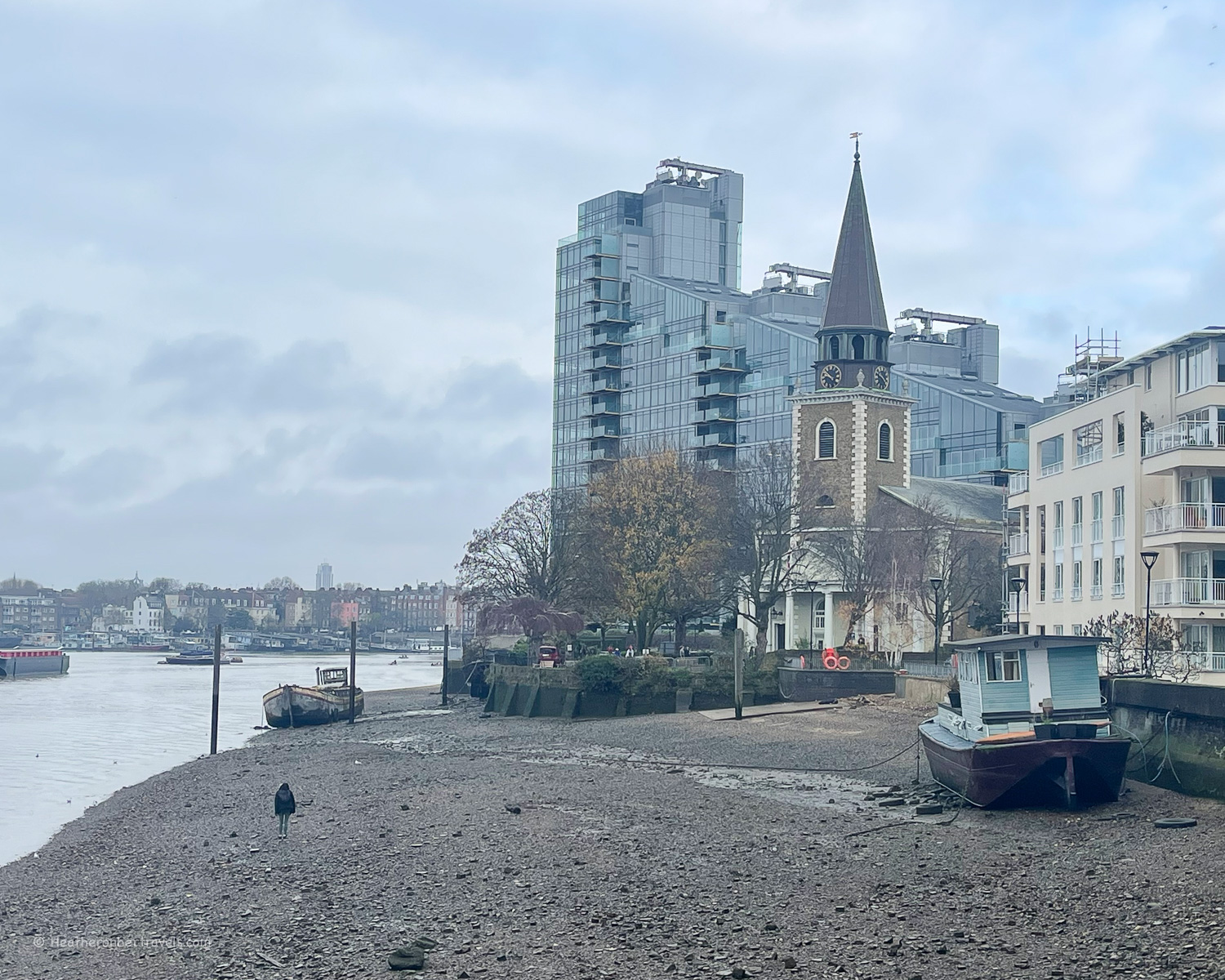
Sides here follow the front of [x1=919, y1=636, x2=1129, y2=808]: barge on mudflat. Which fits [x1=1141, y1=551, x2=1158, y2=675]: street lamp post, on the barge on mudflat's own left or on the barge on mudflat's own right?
on the barge on mudflat's own right

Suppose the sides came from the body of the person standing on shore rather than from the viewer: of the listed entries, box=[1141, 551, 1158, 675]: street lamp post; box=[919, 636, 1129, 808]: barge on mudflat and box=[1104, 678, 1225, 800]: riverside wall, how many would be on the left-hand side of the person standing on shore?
0

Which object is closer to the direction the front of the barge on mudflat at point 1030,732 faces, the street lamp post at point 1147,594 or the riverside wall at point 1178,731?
the street lamp post

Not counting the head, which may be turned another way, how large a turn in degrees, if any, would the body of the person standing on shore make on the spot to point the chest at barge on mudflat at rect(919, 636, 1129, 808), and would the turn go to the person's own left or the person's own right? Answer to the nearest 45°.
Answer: approximately 90° to the person's own right

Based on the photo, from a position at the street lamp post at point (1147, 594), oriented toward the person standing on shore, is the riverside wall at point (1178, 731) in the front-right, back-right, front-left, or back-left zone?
front-left

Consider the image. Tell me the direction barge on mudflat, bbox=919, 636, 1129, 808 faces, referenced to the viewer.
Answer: facing away from the viewer and to the left of the viewer

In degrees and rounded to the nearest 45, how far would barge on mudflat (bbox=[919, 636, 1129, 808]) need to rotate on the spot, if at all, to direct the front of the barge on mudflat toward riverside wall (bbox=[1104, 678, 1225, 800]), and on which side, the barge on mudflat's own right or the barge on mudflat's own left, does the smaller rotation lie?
approximately 135° to the barge on mudflat's own right

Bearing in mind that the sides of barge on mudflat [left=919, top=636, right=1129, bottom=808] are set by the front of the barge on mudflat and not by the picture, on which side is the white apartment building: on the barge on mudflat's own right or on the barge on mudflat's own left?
on the barge on mudflat's own right

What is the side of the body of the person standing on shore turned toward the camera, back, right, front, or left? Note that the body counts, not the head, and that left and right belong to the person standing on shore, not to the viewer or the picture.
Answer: back

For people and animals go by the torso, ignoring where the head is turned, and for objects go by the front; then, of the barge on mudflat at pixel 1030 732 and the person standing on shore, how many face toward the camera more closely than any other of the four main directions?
0

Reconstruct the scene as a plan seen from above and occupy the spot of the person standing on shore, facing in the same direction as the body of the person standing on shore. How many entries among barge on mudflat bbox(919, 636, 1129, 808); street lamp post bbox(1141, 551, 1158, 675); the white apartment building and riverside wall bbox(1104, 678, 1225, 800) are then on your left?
0

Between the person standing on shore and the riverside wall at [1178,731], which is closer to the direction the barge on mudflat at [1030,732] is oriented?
the person standing on shore

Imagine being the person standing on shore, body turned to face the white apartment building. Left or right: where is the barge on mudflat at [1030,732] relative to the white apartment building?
right

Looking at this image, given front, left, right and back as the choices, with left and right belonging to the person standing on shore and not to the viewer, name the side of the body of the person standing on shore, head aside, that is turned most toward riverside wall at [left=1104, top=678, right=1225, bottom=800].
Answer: right

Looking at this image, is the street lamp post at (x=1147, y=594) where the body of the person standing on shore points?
no

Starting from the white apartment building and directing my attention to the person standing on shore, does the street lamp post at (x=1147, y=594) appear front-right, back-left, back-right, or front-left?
front-left

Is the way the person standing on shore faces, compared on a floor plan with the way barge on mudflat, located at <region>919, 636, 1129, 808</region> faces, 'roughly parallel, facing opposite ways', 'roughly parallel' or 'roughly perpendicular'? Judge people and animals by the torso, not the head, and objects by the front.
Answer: roughly parallel
